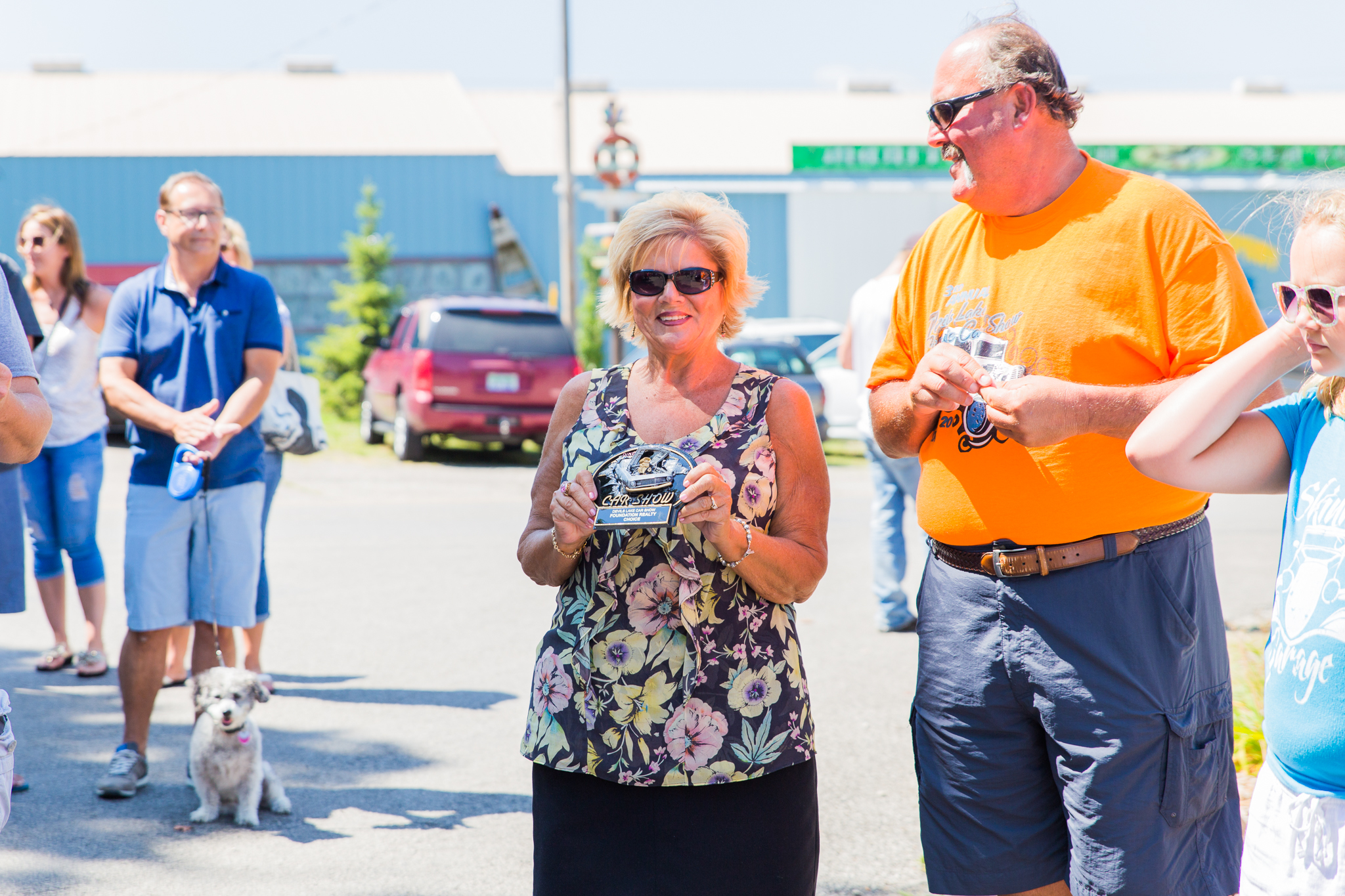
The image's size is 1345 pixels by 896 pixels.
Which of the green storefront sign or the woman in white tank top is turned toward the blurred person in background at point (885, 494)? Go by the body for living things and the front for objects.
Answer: the green storefront sign

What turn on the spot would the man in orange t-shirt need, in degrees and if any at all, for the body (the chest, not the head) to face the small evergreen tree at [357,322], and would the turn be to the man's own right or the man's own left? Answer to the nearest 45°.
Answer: approximately 90° to the man's own right

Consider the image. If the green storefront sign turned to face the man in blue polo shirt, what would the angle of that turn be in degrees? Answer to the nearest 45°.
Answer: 0° — it already faces them

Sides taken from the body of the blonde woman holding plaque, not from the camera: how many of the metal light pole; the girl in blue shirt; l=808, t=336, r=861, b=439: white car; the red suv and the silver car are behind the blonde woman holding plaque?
4

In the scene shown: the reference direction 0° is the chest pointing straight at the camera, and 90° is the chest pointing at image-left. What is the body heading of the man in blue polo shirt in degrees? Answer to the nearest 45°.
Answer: approximately 0°

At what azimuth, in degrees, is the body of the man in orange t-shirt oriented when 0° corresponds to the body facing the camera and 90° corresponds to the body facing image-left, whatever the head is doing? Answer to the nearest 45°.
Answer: approximately 45°

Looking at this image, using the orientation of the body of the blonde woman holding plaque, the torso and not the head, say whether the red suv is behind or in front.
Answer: behind

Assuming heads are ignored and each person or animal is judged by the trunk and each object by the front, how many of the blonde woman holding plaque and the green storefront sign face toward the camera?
2
